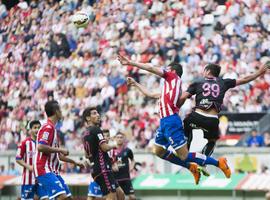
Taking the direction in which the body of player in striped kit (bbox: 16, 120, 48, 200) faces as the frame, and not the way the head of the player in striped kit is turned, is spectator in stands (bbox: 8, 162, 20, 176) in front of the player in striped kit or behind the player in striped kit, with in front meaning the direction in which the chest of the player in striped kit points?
behind

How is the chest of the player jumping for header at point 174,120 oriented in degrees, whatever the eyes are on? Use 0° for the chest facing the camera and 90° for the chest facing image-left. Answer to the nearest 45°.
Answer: approximately 90°

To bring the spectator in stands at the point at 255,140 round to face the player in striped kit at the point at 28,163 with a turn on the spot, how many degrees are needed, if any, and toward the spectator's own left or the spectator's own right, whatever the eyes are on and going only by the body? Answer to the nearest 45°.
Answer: approximately 45° to the spectator's own right

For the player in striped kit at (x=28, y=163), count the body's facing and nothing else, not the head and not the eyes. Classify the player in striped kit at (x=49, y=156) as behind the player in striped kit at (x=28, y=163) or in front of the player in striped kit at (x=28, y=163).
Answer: in front

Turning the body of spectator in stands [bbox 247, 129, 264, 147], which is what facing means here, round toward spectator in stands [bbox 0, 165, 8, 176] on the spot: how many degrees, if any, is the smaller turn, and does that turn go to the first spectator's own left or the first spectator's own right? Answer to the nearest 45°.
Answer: approximately 90° to the first spectator's own right

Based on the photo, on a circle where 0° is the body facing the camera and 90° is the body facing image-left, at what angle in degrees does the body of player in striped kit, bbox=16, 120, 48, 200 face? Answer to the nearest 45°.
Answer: approximately 315°

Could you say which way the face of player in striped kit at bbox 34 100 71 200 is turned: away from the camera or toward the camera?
away from the camera

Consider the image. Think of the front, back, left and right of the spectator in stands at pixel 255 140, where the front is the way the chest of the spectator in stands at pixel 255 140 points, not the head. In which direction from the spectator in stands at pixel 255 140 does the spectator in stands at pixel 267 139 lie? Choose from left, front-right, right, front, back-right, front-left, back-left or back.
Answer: left

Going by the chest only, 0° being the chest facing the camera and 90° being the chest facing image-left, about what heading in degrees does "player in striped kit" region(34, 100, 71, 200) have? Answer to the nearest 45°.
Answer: approximately 270°

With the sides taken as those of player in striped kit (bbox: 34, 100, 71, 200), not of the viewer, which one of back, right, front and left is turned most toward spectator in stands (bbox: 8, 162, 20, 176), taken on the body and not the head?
left

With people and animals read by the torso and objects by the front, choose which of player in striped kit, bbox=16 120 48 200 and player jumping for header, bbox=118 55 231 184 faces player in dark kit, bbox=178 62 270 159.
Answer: the player in striped kit
